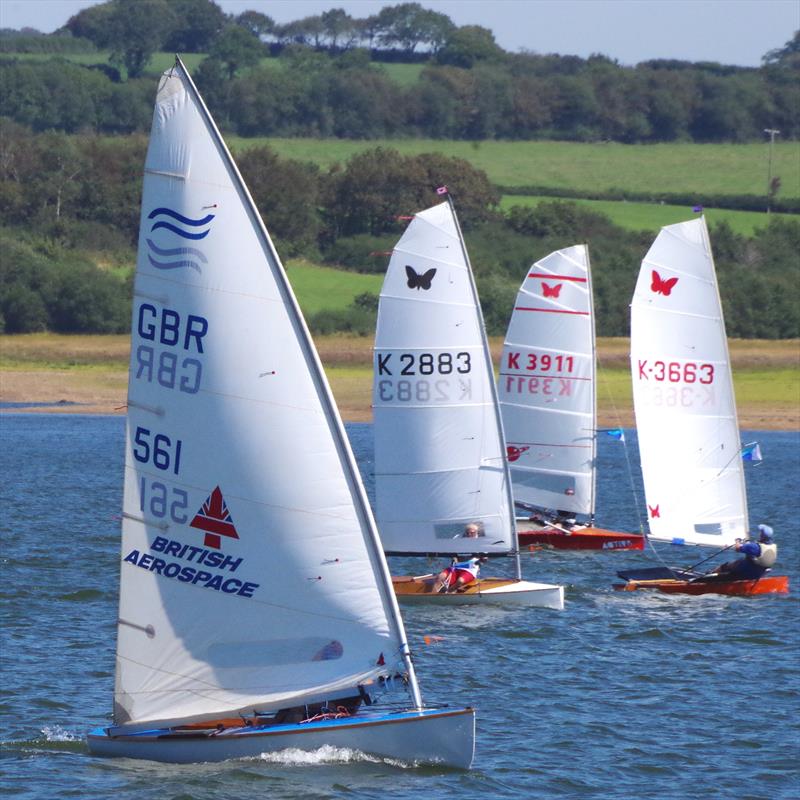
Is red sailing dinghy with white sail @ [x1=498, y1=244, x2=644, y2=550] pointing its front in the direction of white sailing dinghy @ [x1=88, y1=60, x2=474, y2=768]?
no

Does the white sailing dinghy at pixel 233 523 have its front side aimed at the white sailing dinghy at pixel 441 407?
no

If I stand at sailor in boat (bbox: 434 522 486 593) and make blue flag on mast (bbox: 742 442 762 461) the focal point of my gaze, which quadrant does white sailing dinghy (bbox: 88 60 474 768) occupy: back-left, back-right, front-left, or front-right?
back-right

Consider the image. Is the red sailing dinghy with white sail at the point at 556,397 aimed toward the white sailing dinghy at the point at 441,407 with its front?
no
